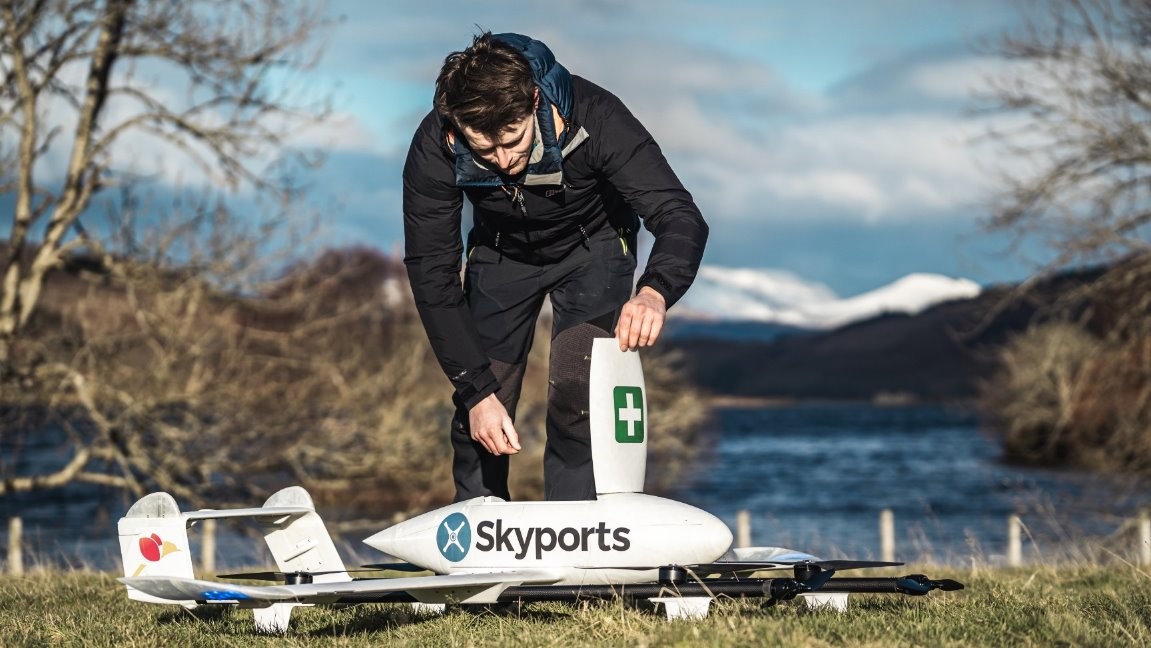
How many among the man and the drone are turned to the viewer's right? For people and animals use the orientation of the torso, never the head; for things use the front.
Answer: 1

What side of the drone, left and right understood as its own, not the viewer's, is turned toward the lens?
right

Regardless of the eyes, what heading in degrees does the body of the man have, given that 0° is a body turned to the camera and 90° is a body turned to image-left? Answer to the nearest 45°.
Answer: approximately 0°

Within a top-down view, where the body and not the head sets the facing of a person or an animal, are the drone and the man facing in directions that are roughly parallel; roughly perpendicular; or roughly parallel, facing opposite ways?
roughly perpendicular
